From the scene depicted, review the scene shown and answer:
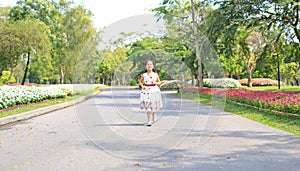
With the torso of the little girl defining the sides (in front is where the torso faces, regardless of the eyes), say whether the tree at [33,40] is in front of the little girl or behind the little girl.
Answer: behind

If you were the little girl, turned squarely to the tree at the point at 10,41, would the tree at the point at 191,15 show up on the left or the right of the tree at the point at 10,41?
right

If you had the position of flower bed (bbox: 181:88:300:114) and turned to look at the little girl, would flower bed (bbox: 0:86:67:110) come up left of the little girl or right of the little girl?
right

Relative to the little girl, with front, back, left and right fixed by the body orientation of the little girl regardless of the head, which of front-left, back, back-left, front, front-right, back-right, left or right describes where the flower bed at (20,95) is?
back-right

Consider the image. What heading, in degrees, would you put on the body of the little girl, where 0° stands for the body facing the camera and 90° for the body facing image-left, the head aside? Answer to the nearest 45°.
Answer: approximately 0°

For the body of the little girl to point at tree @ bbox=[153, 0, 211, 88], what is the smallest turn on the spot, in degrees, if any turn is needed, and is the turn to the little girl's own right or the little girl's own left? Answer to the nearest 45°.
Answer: approximately 180°

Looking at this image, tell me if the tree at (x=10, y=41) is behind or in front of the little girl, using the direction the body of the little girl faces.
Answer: behind

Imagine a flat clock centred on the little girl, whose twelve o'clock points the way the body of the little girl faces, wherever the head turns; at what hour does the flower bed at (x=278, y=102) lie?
The flower bed is roughly at 8 o'clock from the little girl.

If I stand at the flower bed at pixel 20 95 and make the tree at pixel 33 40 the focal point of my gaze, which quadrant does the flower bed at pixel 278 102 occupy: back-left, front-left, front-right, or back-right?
back-right

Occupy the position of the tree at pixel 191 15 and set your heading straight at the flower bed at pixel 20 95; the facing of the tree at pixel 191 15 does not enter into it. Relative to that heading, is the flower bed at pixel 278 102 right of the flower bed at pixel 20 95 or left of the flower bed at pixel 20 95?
left
